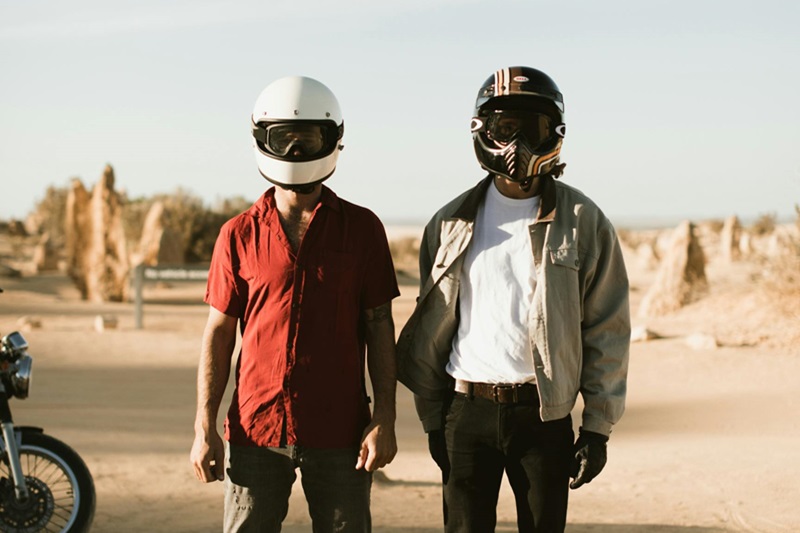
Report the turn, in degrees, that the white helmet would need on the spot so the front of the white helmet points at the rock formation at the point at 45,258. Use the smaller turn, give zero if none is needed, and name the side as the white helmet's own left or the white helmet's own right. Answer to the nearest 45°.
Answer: approximately 180°

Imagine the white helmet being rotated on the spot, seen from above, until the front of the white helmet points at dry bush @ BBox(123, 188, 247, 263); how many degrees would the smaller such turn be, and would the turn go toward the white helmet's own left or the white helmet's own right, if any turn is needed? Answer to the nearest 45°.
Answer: approximately 180°

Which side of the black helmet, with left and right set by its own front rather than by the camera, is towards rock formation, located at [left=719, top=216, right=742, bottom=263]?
back

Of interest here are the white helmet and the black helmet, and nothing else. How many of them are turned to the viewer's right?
0

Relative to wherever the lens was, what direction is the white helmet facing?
facing the viewer

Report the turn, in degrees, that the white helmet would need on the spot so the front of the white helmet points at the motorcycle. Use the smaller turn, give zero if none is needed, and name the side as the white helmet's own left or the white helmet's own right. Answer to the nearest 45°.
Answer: approximately 135° to the white helmet's own right

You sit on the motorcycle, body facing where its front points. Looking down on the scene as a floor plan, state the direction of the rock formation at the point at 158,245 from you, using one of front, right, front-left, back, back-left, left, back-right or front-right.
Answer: left

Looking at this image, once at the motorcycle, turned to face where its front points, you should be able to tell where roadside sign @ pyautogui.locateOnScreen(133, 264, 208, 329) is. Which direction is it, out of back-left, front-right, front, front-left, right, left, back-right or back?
left

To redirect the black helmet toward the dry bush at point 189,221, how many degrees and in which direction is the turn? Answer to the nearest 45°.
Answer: approximately 180°

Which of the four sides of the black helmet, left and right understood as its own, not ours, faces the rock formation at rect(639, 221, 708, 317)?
back
